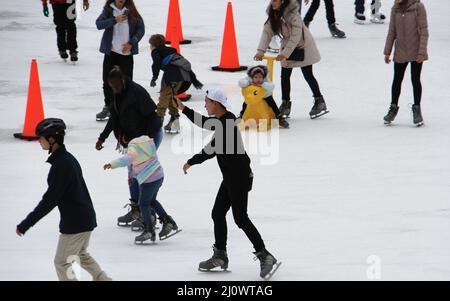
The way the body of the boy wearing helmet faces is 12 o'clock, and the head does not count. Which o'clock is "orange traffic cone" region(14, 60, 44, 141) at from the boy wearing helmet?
The orange traffic cone is roughly at 3 o'clock from the boy wearing helmet.

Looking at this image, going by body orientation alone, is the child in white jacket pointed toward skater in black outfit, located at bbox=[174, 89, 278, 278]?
yes

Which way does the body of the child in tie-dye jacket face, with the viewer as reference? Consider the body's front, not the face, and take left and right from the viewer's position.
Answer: facing to the left of the viewer

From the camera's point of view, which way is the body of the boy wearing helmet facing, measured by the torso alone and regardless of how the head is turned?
to the viewer's left

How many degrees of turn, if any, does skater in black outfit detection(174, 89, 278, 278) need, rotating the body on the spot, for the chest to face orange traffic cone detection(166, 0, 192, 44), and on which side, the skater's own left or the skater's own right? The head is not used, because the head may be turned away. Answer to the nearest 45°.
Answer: approximately 90° to the skater's own right

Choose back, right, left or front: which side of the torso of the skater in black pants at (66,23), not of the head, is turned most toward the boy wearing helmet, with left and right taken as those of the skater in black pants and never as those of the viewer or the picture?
front

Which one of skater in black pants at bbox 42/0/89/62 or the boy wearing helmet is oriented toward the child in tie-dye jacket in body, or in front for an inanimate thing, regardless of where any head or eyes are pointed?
the skater in black pants

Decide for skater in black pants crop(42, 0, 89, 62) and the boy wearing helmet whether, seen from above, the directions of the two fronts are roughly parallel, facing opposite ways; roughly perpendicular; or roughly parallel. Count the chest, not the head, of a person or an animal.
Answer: roughly perpendicular

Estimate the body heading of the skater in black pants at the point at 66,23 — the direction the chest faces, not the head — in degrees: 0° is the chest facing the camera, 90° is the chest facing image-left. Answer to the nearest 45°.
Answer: approximately 0°

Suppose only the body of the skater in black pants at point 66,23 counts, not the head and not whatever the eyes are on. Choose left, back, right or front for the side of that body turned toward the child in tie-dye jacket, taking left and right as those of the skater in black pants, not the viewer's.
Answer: front

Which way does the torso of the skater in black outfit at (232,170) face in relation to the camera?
to the viewer's left

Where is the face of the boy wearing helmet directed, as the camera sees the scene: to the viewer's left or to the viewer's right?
to the viewer's left
